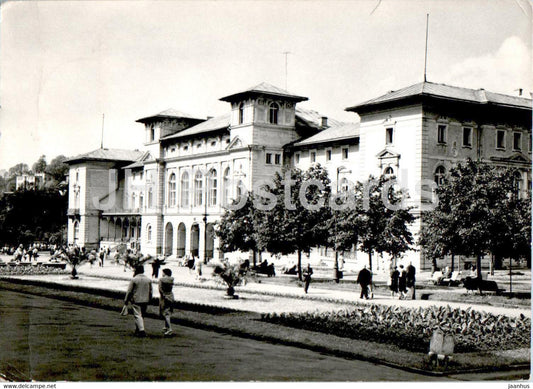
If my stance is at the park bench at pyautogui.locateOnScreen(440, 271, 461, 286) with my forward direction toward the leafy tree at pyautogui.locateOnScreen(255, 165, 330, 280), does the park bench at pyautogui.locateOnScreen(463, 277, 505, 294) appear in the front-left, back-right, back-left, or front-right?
back-left
